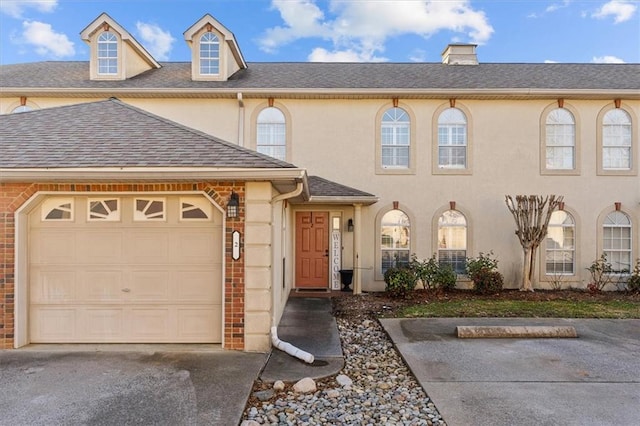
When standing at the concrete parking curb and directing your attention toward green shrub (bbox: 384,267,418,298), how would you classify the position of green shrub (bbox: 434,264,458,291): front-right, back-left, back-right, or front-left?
front-right

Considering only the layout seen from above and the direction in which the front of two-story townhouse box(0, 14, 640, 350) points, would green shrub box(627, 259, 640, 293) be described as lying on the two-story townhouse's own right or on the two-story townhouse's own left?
on the two-story townhouse's own left

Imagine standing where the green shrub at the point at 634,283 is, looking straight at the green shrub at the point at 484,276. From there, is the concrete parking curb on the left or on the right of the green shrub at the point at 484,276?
left

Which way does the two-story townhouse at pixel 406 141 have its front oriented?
toward the camera

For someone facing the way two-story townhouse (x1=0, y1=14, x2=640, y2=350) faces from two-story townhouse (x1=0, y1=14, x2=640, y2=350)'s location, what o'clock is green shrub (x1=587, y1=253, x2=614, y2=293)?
The green shrub is roughly at 9 o'clock from the two-story townhouse.
